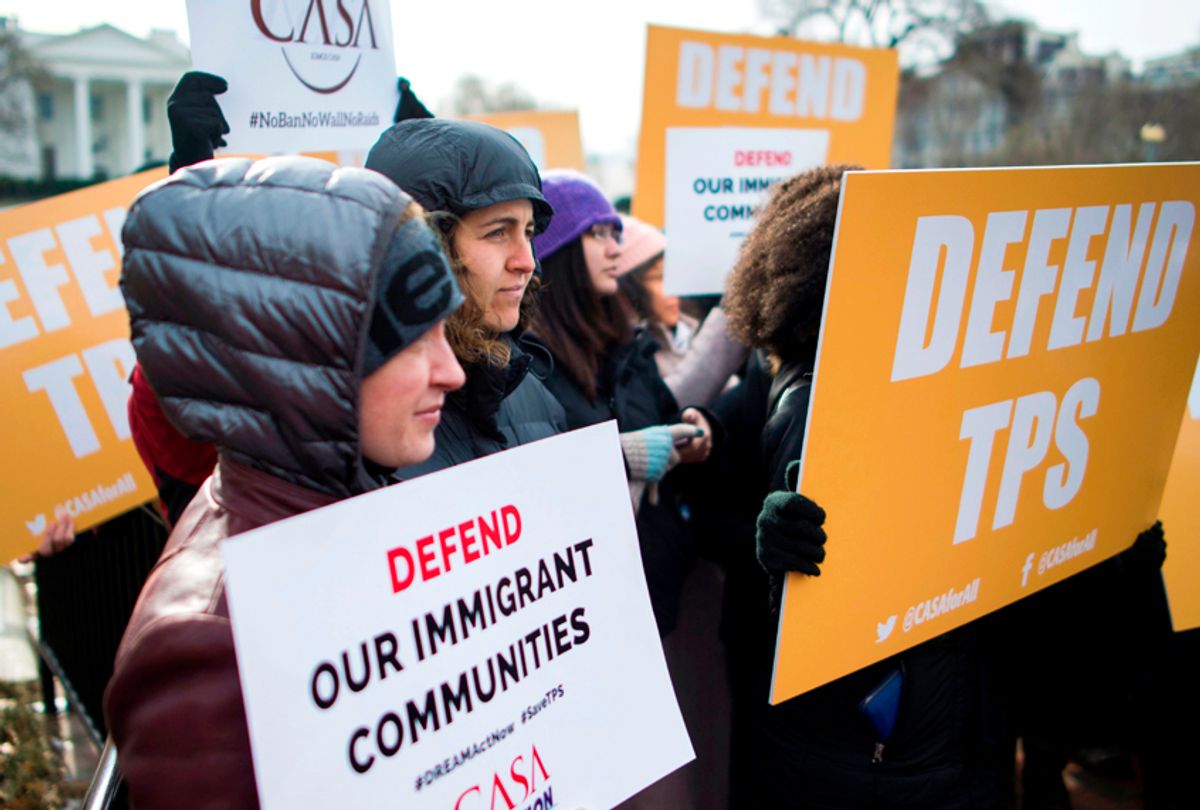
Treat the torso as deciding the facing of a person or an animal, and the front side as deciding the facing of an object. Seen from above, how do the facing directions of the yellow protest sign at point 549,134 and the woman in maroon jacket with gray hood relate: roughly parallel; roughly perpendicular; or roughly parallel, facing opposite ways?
roughly perpendicular

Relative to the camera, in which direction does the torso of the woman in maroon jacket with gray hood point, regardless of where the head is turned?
to the viewer's right

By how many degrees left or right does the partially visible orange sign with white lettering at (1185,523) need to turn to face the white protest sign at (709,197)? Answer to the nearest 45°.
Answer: approximately 135° to its right

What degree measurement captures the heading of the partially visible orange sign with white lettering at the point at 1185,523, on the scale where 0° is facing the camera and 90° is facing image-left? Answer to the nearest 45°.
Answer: approximately 0°

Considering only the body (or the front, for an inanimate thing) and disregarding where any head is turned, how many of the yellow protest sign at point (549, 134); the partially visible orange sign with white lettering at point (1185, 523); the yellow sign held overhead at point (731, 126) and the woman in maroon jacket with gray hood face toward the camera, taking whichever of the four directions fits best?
3

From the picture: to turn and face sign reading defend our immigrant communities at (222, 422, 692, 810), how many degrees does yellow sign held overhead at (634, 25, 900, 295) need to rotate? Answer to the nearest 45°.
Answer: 0° — it already faces it

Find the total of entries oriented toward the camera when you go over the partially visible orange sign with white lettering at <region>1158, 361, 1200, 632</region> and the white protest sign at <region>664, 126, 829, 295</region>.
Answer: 2

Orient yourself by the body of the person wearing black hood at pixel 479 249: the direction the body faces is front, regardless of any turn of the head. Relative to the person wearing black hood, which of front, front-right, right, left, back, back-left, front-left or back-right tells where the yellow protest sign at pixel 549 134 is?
back-left

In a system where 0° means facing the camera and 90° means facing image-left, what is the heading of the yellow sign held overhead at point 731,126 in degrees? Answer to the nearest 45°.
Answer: approximately 0°

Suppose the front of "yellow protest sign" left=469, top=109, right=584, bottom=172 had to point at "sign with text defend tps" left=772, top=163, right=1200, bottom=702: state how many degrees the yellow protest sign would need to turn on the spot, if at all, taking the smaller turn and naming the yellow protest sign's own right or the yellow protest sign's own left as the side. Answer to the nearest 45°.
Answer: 0° — it already faces it

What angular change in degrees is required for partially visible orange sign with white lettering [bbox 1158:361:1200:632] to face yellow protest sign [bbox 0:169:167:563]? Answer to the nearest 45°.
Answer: approximately 90° to its right
